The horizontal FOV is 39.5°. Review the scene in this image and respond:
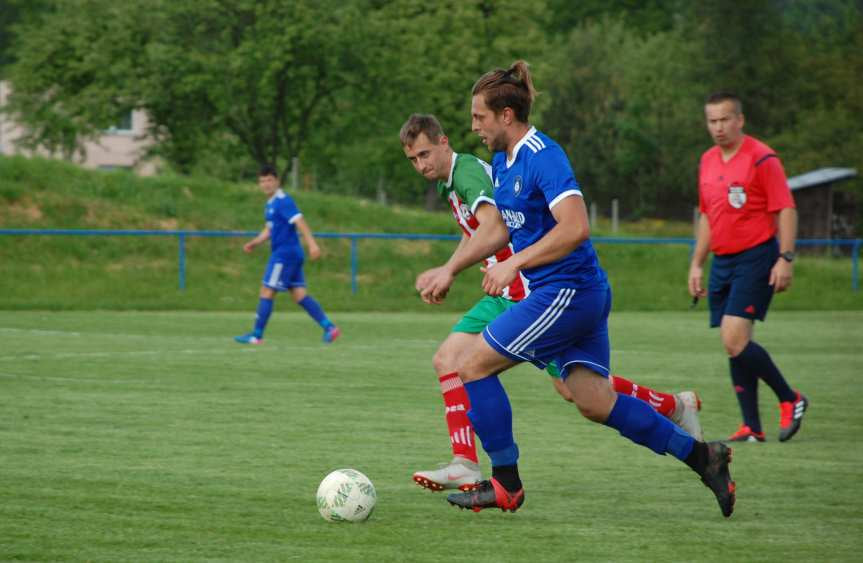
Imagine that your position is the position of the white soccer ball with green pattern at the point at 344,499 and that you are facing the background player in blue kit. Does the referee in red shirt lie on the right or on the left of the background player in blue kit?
right

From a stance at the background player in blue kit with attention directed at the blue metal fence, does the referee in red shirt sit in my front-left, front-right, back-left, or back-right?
back-right

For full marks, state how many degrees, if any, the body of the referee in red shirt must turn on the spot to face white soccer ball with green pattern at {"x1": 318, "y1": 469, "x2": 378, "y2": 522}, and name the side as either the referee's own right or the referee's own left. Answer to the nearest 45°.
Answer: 0° — they already face it

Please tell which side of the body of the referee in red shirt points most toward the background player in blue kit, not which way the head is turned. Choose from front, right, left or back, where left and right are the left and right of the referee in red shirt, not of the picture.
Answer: right

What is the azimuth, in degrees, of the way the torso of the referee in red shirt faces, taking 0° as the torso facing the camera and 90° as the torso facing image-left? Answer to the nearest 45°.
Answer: approximately 45°
